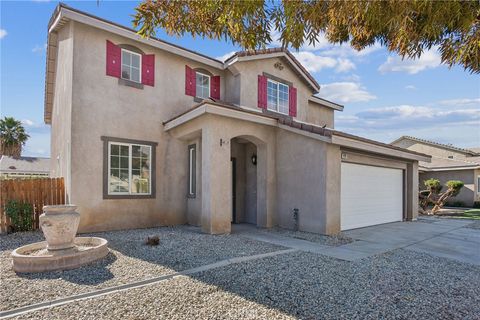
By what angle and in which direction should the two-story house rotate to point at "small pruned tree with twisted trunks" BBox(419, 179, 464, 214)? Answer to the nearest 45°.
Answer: approximately 90° to its left

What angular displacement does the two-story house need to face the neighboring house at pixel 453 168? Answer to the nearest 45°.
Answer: approximately 90° to its left

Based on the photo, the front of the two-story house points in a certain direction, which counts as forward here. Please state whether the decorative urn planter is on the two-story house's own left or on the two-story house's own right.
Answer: on the two-story house's own right

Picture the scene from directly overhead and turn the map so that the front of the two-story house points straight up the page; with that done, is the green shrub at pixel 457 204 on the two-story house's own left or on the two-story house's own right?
on the two-story house's own left

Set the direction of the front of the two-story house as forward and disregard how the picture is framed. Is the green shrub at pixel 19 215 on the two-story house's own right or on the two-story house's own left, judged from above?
on the two-story house's own right
